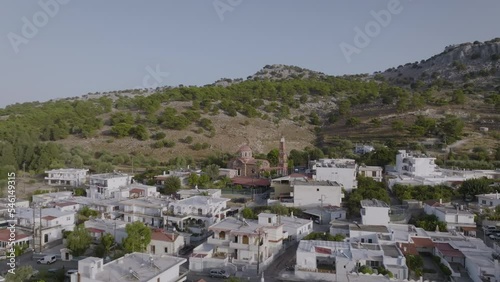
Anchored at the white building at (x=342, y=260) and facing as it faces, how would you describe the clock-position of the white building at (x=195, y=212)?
the white building at (x=195, y=212) is roughly at 4 o'clock from the white building at (x=342, y=260).

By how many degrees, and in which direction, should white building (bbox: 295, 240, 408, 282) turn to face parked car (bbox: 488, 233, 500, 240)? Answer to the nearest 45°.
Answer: approximately 135° to its left

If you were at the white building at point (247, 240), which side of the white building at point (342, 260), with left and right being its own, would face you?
right

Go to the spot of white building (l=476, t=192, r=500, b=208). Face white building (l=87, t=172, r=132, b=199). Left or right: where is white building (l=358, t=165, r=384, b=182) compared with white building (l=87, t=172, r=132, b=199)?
right

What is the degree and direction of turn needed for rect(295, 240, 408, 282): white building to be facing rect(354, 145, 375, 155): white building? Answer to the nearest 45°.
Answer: approximately 180°

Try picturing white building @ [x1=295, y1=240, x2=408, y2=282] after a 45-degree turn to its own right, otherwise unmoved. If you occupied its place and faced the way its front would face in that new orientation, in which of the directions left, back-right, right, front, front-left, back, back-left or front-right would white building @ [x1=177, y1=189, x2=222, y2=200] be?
right

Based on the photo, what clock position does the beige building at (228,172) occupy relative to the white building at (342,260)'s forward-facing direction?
the beige building at (228,172) is roughly at 5 o'clock from the white building at (342,260).

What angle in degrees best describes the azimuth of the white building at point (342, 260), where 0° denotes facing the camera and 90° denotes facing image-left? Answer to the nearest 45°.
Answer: approximately 0°

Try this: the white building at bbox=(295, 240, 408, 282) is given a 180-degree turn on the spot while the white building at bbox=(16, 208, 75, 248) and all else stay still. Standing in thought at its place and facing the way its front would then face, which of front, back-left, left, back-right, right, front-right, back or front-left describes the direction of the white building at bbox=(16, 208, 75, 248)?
left

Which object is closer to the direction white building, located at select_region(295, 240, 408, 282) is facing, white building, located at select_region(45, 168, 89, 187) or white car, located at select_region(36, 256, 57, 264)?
the white car

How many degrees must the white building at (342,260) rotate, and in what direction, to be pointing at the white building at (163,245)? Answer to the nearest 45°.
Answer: approximately 90° to its right

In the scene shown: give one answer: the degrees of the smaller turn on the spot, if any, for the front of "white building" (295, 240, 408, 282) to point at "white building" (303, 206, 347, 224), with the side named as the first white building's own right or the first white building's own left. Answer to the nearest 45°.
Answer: approximately 180°

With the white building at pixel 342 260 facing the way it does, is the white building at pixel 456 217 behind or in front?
behind

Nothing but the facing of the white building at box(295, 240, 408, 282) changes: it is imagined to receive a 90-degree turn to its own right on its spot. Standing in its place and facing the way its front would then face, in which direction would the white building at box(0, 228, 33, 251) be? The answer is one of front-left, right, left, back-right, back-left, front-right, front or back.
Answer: front

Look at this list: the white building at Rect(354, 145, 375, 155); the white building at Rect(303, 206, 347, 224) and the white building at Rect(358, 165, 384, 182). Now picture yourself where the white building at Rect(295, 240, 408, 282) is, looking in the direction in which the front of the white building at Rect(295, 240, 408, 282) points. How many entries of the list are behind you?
3

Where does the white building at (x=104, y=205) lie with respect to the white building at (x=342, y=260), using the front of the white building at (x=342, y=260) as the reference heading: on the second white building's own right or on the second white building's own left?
on the second white building's own right
